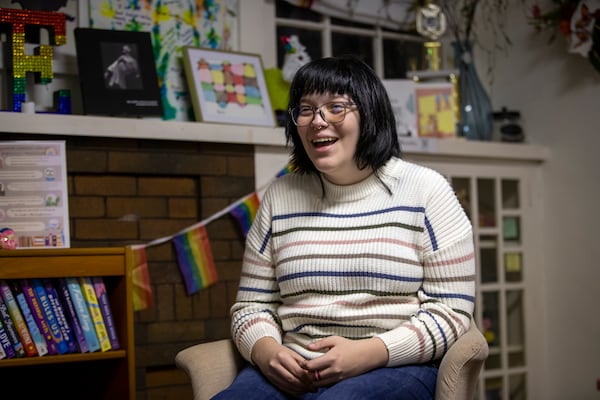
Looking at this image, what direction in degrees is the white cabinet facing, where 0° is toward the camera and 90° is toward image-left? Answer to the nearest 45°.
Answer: approximately 0°

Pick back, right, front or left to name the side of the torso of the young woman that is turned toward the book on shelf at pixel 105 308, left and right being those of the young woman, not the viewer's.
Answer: right

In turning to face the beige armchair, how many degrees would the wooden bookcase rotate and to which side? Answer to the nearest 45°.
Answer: approximately 45° to its left

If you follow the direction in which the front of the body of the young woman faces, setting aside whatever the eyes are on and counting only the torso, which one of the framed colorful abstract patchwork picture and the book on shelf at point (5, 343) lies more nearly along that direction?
the book on shelf

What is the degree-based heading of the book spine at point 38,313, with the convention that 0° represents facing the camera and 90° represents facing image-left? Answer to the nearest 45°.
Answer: approximately 0°

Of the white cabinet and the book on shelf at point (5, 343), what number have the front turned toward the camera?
2
